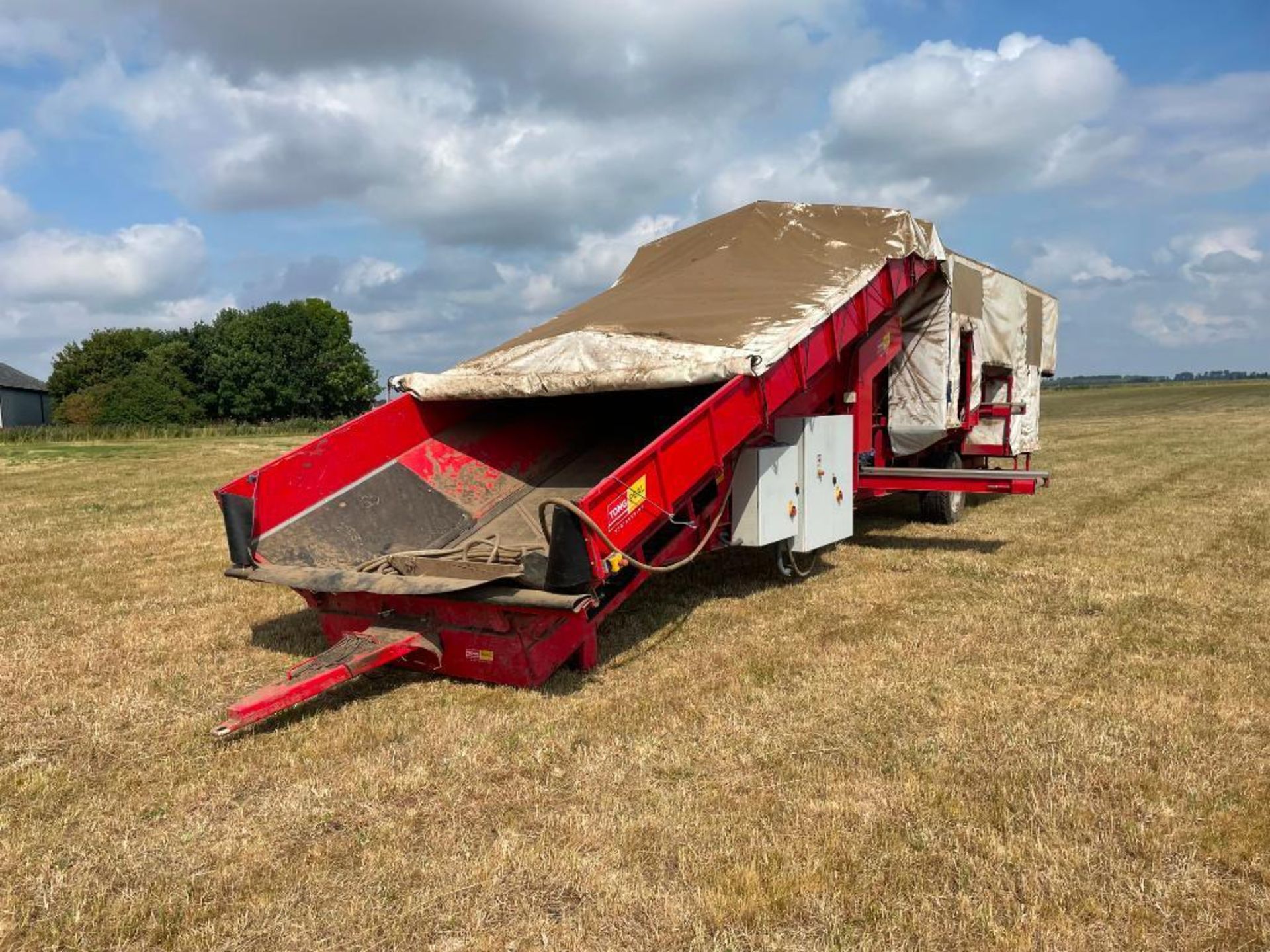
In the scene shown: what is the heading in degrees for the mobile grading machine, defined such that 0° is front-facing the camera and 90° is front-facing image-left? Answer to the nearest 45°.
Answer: approximately 45°
